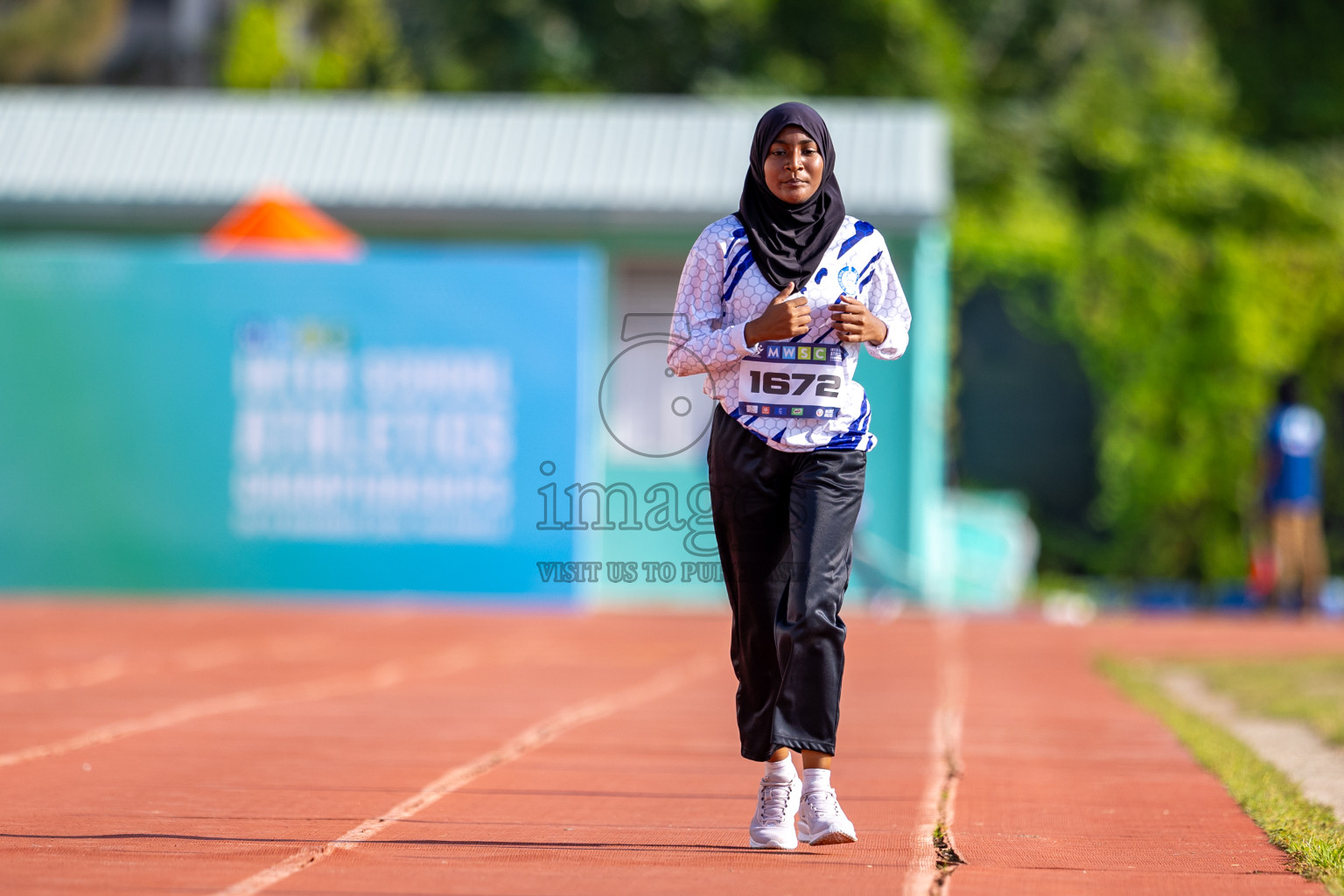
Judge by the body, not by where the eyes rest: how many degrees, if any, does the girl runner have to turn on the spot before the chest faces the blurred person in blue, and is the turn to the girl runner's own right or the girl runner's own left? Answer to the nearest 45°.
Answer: approximately 180°

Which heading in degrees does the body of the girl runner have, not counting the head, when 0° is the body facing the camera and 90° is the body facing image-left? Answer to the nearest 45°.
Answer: approximately 0°
